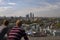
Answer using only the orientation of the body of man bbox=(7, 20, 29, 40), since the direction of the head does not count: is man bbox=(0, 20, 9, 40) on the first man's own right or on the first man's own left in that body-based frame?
on the first man's own left

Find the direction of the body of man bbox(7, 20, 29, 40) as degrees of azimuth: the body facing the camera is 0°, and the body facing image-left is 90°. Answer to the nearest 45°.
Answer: approximately 225°
